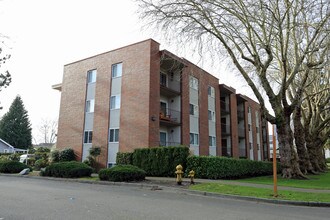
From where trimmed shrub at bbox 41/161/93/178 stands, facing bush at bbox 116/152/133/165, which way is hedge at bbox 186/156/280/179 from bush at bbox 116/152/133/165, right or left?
right

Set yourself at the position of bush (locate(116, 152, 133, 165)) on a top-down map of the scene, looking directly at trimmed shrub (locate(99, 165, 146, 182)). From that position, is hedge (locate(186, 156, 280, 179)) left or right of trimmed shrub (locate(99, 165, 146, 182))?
left

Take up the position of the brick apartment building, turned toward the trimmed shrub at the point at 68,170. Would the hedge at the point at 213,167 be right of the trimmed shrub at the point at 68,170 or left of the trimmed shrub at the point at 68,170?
left
